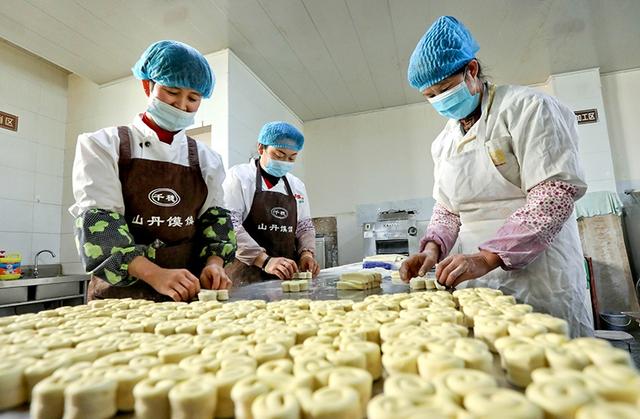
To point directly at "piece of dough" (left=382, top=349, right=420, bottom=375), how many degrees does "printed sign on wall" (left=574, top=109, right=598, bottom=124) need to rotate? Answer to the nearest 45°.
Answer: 0° — it already faces it

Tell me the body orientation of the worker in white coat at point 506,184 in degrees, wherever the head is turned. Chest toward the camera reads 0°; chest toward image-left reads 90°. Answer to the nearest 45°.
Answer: approximately 45°

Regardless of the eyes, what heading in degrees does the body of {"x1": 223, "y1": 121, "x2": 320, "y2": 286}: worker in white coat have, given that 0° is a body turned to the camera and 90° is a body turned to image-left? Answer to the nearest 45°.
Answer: approximately 315°

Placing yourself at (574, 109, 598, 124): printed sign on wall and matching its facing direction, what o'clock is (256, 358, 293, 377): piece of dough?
The piece of dough is roughly at 12 o'clock from the printed sign on wall.

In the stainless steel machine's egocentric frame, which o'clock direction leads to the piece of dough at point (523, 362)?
The piece of dough is roughly at 12 o'clock from the stainless steel machine.

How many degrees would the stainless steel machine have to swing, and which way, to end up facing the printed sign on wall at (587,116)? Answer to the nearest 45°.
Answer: approximately 90° to its left

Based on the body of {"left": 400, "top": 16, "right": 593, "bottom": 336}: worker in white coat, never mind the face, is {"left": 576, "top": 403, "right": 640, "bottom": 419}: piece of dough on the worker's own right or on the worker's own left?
on the worker's own left

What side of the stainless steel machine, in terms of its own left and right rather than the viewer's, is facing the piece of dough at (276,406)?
front

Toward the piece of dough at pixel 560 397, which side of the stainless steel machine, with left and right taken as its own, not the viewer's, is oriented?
front

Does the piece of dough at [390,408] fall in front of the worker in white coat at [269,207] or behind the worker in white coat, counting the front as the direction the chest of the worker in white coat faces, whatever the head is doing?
in front

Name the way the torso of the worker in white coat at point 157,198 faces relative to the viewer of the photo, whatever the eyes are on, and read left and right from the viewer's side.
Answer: facing the viewer and to the right of the viewer

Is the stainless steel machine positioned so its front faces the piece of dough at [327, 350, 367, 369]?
yes

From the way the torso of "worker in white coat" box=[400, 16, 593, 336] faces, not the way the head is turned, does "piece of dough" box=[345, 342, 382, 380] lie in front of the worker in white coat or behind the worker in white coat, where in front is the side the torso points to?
in front

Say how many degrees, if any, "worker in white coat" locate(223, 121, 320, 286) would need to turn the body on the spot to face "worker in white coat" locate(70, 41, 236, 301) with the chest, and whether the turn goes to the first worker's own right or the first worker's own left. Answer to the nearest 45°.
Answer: approximately 90° to the first worker's own right

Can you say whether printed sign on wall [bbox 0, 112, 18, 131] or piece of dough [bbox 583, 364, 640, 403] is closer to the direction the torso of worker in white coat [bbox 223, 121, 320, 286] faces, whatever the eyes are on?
the piece of dough

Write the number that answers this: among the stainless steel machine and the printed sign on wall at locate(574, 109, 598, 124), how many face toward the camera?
2
